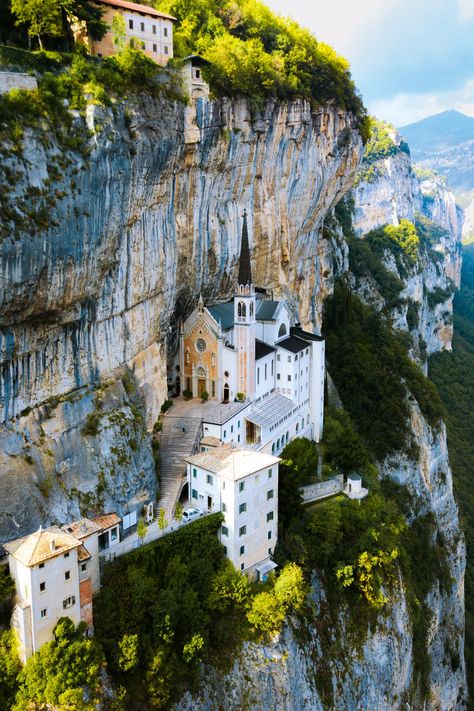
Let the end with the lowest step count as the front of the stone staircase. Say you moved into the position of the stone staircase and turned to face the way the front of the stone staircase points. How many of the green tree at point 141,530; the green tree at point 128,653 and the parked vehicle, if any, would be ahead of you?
3

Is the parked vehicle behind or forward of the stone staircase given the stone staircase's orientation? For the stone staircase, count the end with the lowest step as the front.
forward

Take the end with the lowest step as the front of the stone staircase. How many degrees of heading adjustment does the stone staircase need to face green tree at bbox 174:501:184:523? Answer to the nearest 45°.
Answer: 0° — it already faces it

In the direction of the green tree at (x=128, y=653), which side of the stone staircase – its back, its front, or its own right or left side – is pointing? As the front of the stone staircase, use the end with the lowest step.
front

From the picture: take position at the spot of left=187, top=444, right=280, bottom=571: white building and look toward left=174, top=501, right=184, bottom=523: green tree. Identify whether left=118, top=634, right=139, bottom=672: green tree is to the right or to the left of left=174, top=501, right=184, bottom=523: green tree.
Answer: left

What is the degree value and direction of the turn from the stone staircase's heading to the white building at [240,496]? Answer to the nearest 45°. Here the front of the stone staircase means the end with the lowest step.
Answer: approximately 45° to its left

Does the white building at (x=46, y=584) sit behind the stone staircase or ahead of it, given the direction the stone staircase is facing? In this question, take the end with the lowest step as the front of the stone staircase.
ahead

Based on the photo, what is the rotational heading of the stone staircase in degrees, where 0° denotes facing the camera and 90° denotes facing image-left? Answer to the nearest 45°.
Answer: approximately 0°

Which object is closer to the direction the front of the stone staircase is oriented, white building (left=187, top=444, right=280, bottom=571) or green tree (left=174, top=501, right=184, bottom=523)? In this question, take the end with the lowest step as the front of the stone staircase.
the green tree

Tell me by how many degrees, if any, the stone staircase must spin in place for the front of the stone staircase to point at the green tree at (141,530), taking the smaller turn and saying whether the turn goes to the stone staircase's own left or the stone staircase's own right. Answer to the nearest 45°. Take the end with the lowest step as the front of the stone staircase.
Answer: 0° — it already faces it

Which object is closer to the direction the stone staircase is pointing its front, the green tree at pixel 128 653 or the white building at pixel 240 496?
the green tree
